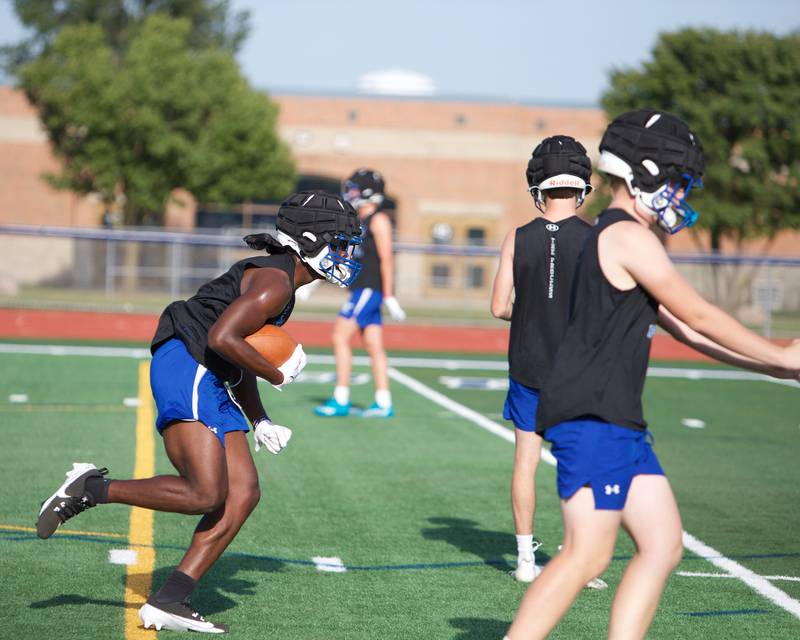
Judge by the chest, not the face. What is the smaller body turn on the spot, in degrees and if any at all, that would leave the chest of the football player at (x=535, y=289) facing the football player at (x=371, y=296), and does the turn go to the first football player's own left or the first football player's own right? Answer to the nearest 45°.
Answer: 0° — they already face them

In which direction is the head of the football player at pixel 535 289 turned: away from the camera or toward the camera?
away from the camera

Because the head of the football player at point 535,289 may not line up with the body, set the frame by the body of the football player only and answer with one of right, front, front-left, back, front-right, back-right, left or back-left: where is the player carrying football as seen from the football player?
back-left

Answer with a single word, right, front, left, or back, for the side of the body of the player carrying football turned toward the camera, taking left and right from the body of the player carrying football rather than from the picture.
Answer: right

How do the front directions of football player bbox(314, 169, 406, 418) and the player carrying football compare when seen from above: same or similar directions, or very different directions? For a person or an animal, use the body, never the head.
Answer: very different directions

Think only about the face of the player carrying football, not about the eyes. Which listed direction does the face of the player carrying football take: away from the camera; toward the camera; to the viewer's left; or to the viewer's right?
to the viewer's right

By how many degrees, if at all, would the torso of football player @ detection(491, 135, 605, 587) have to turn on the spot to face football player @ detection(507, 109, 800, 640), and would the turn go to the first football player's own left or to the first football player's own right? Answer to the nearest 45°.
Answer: approximately 180°

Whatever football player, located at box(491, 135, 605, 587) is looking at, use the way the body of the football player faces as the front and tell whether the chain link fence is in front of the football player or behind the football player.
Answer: in front
